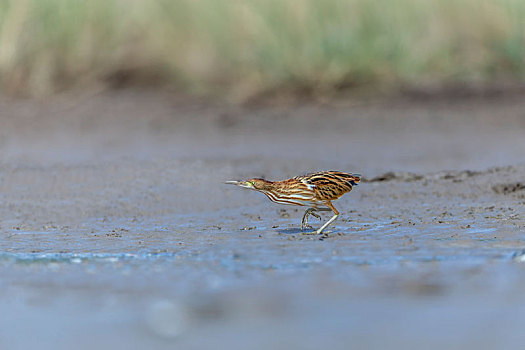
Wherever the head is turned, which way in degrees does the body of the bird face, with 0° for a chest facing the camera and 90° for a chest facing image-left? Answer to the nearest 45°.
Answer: approximately 90°
